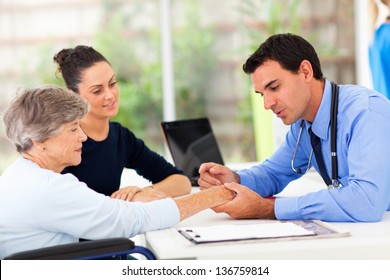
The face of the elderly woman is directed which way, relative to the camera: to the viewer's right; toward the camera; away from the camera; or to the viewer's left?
to the viewer's right

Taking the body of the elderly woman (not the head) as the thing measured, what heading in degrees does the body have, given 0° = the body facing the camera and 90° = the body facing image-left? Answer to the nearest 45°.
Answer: approximately 270°

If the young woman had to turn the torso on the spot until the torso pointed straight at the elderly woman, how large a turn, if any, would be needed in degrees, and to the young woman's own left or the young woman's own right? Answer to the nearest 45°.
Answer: approximately 45° to the young woman's own right

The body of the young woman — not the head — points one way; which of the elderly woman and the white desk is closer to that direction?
the white desk

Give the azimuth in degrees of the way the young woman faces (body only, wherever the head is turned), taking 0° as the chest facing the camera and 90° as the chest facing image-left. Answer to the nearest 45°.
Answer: approximately 315°

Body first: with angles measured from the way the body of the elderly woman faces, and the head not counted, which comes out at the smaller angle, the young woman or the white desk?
the white desk

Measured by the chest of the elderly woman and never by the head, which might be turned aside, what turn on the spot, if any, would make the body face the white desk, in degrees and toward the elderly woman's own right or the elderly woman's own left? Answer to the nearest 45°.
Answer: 0° — they already face it

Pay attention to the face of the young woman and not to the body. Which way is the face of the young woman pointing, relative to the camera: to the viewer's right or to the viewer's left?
to the viewer's right

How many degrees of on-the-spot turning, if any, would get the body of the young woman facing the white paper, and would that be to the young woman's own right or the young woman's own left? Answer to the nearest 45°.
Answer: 0° — they already face it

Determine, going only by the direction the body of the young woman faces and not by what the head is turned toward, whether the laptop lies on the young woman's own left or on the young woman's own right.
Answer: on the young woman's own left
